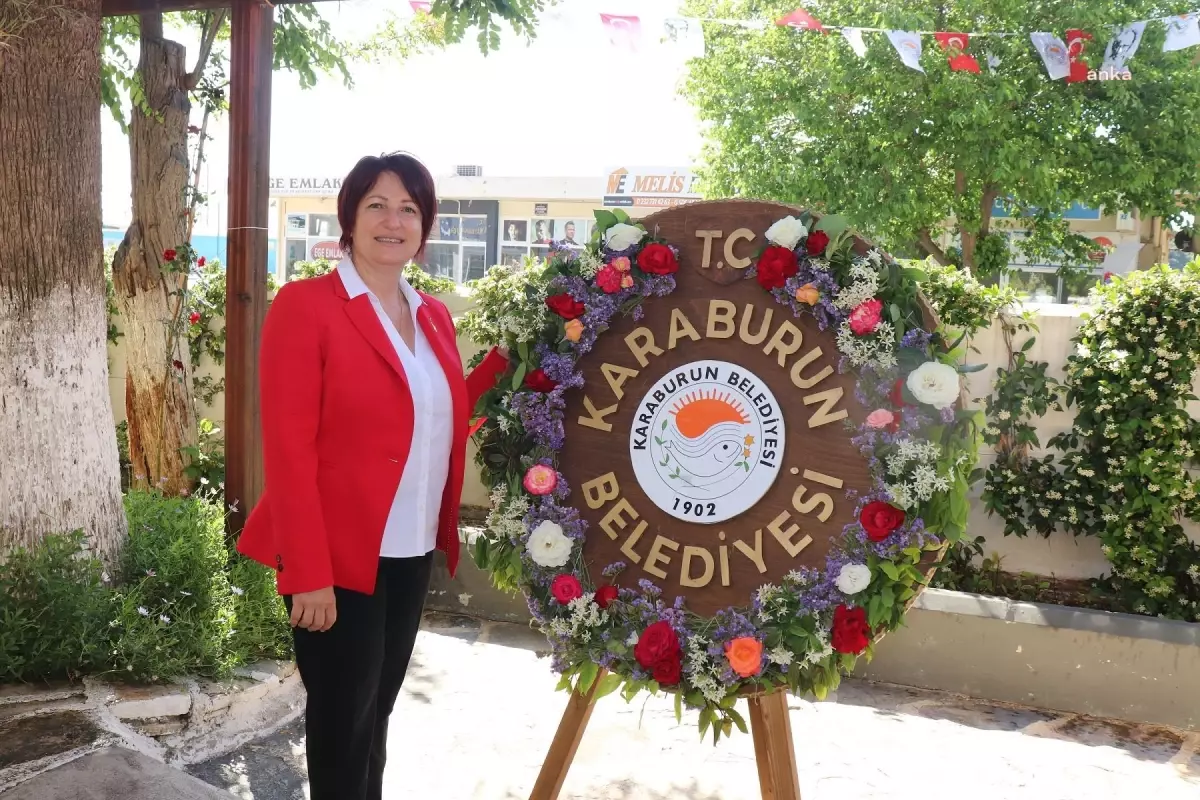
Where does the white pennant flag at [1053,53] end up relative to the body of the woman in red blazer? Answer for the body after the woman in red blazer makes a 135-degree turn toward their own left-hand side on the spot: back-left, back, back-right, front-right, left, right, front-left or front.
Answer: front-right

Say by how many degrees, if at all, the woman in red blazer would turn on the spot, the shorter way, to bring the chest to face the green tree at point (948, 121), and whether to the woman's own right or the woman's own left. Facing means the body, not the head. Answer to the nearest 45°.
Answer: approximately 90° to the woman's own left

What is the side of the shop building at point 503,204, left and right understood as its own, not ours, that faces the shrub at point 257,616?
front

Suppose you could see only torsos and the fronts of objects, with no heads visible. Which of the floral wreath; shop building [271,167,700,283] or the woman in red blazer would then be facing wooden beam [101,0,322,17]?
the shop building

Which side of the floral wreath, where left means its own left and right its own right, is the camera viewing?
front

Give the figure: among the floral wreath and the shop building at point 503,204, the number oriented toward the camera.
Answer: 2

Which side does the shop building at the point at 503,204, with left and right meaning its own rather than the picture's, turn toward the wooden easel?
front

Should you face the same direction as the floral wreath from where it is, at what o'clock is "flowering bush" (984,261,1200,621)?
The flowering bush is roughly at 7 o'clock from the floral wreath.

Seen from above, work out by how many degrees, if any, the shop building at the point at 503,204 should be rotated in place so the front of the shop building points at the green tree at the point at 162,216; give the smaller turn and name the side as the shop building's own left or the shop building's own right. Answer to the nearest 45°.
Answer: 0° — it already faces it

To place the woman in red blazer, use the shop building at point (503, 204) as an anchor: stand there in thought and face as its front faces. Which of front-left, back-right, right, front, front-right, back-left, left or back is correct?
front

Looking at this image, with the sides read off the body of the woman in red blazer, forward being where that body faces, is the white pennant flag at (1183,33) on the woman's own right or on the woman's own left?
on the woman's own left

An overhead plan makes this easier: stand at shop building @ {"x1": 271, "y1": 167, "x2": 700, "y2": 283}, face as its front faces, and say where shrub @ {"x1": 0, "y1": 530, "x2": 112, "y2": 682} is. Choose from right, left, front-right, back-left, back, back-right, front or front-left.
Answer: front

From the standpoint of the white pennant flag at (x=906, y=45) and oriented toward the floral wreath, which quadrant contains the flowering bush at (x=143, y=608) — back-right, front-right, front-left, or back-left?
front-right

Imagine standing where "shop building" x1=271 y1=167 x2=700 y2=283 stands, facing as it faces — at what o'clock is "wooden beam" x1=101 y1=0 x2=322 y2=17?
The wooden beam is roughly at 12 o'clock from the shop building.

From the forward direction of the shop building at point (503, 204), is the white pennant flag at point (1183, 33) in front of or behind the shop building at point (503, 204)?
in front

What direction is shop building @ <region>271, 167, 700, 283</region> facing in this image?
toward the camera

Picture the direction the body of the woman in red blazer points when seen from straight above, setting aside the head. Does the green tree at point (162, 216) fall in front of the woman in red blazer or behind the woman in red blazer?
behind
